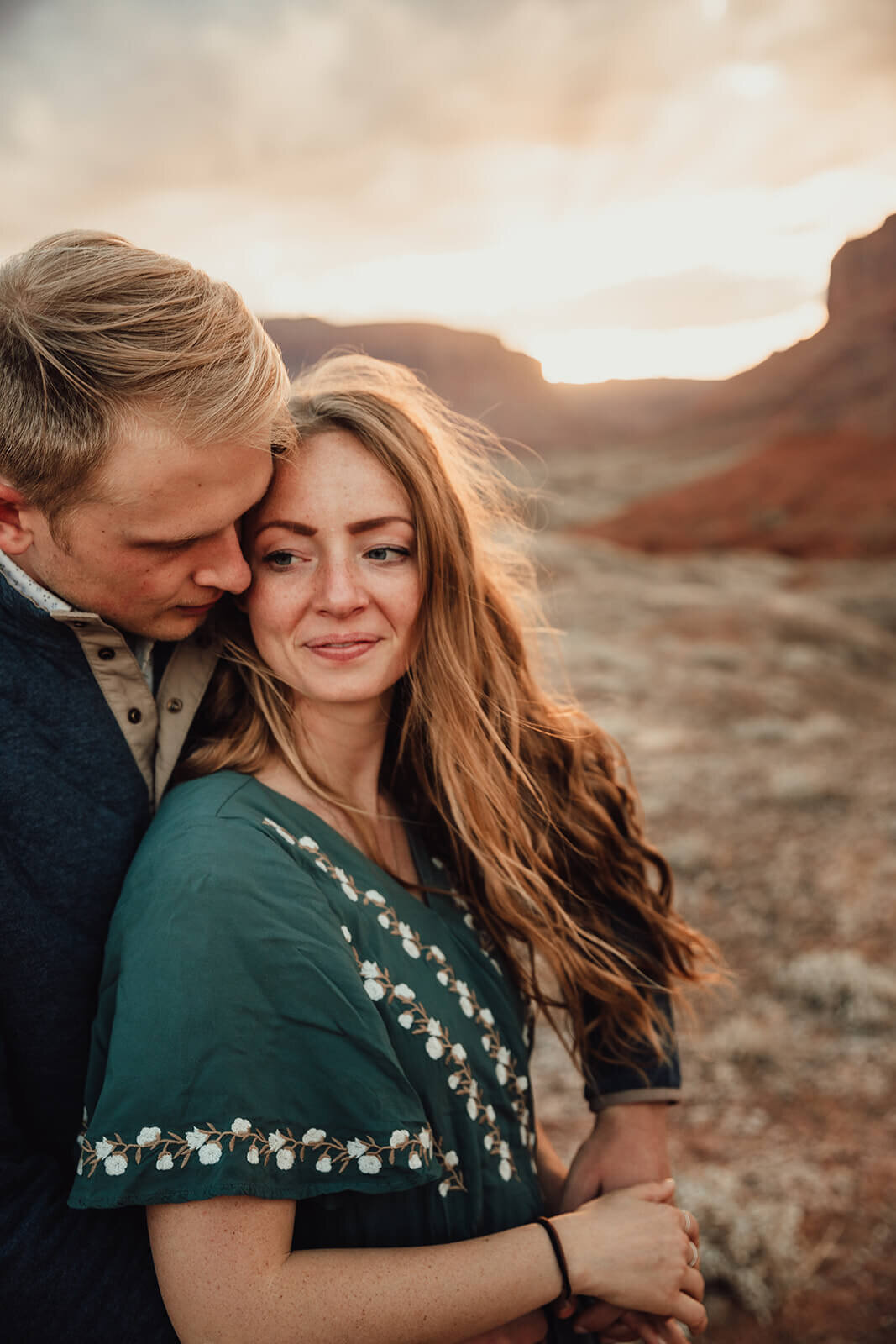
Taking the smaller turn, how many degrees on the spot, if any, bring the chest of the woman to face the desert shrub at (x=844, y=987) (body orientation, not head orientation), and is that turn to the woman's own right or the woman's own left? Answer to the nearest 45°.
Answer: approximately 90° to the woman's own left

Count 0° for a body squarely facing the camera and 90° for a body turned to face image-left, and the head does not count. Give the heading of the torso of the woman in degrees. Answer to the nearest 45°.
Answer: approximately 315°

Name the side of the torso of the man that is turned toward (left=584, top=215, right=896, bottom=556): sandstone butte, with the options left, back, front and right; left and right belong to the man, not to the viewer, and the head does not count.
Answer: left

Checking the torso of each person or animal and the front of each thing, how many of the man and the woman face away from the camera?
0

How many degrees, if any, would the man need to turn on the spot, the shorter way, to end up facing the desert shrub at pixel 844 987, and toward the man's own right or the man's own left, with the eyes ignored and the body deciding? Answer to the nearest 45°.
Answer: approximately 90° to the man's own left

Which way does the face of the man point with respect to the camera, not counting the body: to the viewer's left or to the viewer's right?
to the viewer's right

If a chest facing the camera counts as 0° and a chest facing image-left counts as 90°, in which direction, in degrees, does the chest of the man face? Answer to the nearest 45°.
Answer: approximately 315°
